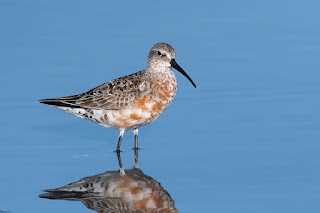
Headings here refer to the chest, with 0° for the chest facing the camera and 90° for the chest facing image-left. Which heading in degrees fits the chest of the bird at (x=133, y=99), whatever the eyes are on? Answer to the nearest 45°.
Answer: approximately 270°
